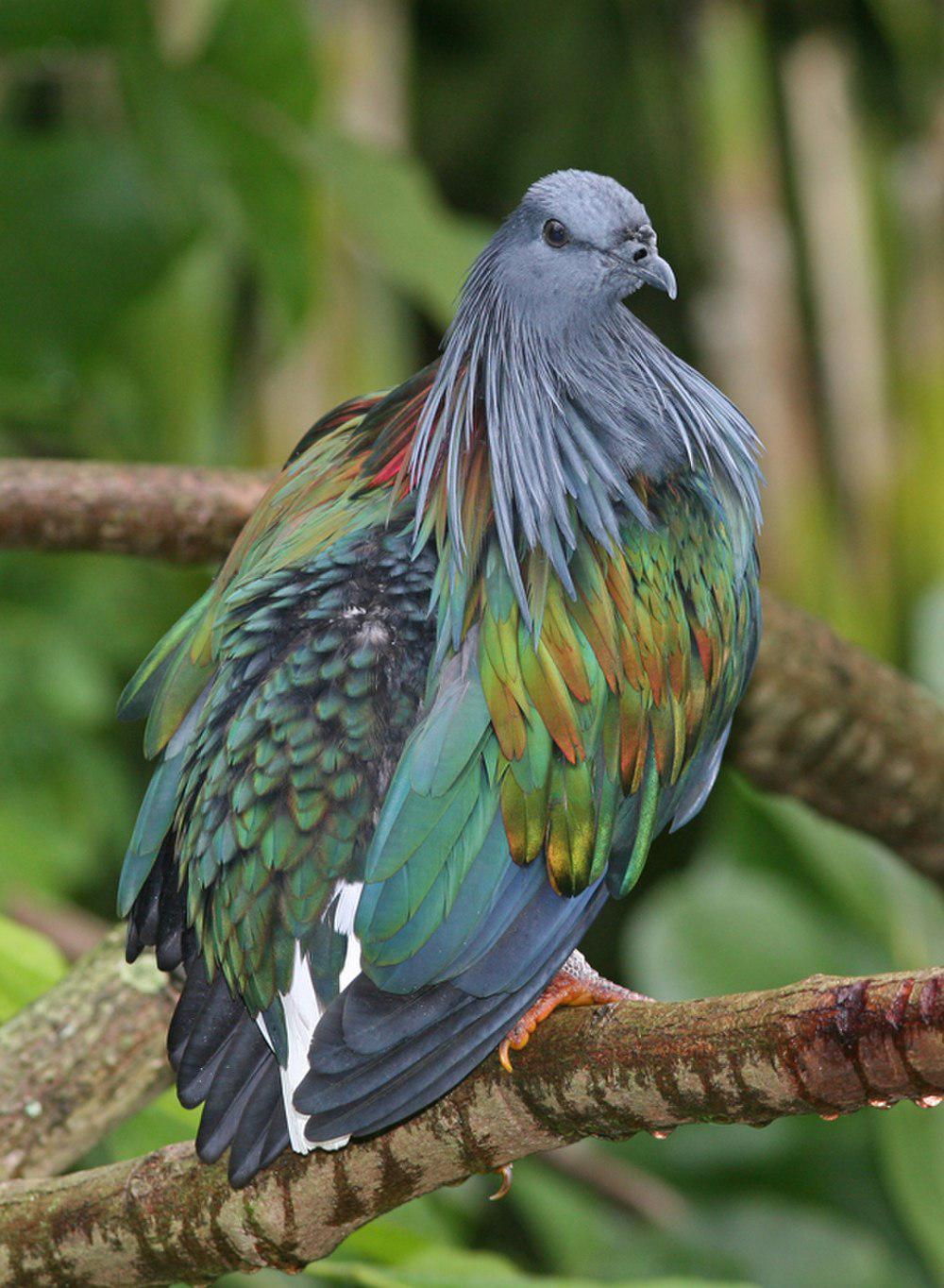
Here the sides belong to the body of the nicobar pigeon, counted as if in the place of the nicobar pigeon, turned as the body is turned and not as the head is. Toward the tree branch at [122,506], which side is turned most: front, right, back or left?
left

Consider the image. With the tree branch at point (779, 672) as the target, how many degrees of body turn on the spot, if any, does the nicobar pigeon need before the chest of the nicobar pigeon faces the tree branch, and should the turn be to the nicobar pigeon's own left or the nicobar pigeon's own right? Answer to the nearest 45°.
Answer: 0° — it already faces it

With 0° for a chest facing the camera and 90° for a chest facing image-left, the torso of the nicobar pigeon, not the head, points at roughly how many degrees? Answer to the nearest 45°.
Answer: approximately 225°
